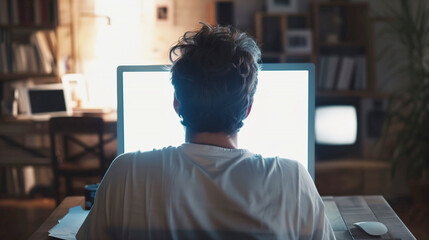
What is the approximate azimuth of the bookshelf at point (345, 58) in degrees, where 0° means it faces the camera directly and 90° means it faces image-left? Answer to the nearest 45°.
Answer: approximately 0°

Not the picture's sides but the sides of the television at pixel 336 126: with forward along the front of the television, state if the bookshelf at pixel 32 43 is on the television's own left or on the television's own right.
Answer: on the television's own right

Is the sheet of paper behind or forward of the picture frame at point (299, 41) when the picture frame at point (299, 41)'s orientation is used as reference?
forward

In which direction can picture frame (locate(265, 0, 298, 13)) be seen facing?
toward the camera

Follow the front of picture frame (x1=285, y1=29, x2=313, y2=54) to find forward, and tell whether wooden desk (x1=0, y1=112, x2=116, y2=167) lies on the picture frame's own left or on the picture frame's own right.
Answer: on the picture frame's own right

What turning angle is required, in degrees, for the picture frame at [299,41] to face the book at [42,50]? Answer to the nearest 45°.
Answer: approximately 90° to its right

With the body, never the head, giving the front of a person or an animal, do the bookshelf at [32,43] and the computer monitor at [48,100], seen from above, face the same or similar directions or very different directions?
same or similar directions

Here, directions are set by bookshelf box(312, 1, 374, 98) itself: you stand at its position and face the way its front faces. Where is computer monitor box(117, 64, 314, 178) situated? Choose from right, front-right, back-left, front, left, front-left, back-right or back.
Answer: front

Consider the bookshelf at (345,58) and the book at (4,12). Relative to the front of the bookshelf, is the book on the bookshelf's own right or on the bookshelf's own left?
on the bookshelf's own right

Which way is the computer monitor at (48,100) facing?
toward the camera

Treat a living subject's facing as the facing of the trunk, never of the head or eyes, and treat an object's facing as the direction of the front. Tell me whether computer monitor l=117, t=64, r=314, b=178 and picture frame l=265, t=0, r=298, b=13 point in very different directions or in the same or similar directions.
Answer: same or similar directions

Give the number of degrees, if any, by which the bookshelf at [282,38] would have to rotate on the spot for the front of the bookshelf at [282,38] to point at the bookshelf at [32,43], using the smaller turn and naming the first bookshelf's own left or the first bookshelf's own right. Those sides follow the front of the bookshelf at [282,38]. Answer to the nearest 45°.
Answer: approximately 90° to the first bookshelf's own right

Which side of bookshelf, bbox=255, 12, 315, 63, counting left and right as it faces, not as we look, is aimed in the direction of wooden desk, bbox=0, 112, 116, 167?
right

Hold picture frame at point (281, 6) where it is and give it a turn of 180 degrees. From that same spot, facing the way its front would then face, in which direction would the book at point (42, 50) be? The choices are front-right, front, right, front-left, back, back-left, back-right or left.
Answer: left
